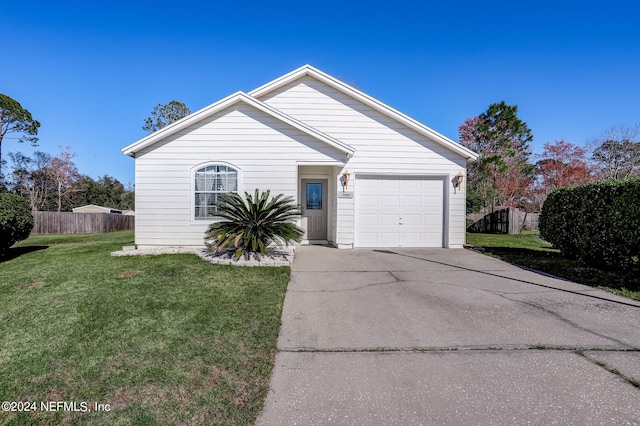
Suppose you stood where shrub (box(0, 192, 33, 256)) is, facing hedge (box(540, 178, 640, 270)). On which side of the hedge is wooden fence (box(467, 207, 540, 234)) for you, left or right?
left

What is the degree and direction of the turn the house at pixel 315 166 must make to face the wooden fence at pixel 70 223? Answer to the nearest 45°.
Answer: approximately 135° to its right

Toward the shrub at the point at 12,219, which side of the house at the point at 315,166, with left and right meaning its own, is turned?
right

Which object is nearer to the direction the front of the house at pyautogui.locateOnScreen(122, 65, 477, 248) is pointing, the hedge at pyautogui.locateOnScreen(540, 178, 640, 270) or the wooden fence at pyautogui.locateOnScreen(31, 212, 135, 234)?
the hedge

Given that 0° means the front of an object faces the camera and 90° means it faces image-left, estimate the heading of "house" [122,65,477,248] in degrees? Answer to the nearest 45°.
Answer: approximately 0°

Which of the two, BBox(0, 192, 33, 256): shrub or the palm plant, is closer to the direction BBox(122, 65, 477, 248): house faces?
the palm plant

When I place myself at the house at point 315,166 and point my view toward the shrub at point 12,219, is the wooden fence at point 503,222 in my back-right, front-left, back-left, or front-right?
back-right

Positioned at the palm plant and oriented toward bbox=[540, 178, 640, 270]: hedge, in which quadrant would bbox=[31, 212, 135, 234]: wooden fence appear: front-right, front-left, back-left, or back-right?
back-left

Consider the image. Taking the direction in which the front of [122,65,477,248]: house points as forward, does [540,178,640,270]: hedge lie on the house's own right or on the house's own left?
on the house's own left

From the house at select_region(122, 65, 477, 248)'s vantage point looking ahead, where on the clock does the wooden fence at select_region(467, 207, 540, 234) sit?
The wooden fence is roughly at 8 o'clock from the house.

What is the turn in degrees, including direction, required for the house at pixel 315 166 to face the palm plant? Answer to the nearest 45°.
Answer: approximately 45° to its right
